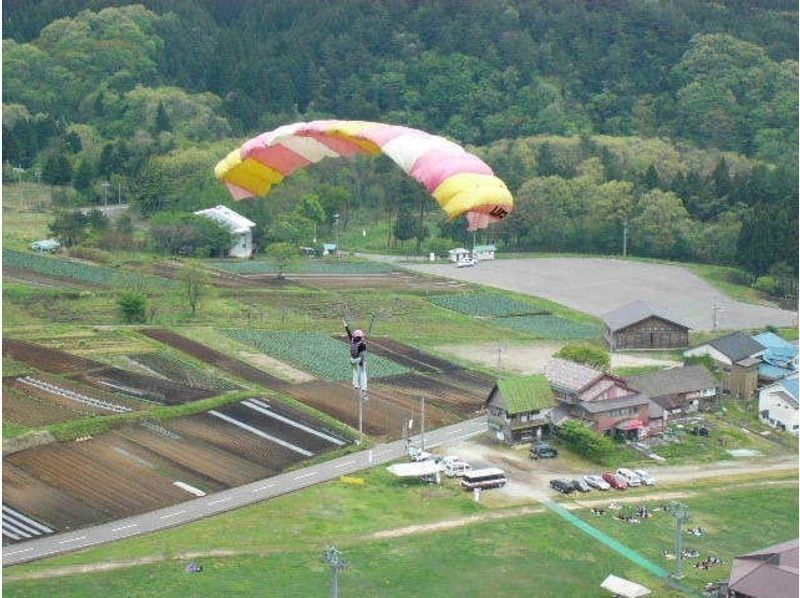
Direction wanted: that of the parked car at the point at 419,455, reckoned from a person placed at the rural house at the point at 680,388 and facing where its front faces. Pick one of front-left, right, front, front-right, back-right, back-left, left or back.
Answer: front-right

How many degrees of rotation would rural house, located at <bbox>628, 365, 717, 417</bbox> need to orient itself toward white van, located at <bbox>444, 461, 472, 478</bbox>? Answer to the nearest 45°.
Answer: approximately 45° to its right

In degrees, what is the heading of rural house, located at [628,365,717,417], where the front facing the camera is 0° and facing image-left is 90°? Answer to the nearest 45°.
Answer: approximately 0°

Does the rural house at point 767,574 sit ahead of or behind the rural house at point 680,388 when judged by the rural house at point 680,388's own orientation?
ahead

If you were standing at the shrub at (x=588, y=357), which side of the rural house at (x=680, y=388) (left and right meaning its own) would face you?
right

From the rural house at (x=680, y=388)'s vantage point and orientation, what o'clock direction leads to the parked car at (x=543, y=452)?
The parked car is roughly at 1 o'clock from the rural house.

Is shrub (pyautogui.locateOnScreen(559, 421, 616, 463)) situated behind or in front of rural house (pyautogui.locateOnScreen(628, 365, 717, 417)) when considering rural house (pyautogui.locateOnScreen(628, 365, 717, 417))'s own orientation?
in front

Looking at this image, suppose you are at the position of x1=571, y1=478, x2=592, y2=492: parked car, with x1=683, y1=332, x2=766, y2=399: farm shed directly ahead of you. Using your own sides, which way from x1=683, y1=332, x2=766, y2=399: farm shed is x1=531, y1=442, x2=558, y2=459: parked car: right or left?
left

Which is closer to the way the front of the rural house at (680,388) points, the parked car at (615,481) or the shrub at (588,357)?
the parked car

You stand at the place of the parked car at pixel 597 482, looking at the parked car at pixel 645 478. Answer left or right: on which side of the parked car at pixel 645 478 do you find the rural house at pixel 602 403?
left

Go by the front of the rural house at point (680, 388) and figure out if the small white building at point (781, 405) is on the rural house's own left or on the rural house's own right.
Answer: on the rural house's own left

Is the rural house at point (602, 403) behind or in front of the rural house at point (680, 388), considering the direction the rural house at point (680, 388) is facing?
in front
